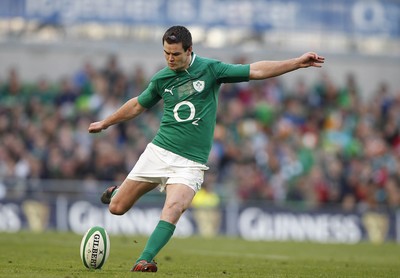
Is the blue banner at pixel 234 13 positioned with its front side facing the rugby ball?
yes

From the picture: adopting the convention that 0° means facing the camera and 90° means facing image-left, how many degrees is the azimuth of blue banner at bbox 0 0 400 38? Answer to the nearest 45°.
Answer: approximately 0°
